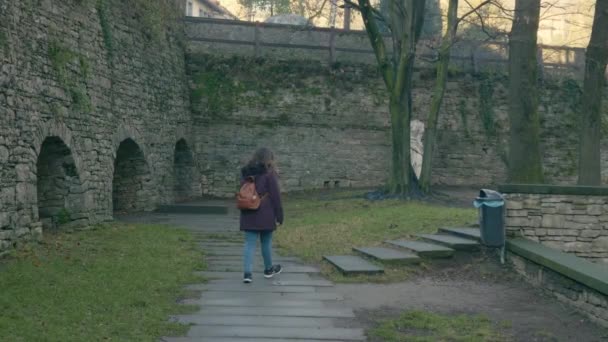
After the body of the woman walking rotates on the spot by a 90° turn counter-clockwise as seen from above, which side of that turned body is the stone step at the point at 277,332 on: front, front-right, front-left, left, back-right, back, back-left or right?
back-left

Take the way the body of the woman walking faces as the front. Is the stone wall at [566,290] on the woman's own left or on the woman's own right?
on the woman's own right

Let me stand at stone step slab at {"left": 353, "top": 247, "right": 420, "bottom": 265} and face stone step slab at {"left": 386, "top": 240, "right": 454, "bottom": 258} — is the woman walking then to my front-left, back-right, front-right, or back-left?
back-right

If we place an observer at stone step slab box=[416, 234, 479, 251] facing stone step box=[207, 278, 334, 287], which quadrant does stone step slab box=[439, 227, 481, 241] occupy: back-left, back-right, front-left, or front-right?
back-right

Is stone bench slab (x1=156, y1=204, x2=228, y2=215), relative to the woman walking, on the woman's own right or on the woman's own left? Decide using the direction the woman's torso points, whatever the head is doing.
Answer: on the woman's own left

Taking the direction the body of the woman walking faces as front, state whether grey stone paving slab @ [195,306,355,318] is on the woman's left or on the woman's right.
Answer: on the woman's right

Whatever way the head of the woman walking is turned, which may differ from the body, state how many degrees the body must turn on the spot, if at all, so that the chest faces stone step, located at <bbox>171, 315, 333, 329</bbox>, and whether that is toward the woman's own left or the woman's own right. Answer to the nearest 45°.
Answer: approximately 135° to the woman's own right

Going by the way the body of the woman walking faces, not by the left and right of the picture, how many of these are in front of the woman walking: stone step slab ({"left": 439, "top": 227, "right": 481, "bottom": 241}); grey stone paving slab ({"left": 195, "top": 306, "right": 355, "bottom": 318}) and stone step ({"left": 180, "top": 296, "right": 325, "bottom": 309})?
1

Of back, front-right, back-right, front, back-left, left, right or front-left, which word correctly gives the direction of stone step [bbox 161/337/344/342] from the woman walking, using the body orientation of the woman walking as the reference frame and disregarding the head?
back-right

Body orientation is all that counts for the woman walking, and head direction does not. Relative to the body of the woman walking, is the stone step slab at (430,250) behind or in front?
in front

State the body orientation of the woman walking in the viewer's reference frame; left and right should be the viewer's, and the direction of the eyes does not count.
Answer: facing away from the viewer and to the right of the viewer

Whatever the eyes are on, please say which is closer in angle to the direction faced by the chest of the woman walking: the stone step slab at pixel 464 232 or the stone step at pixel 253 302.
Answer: the stone step slab

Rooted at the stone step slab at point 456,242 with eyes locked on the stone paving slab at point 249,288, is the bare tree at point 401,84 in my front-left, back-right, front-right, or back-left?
back-right
